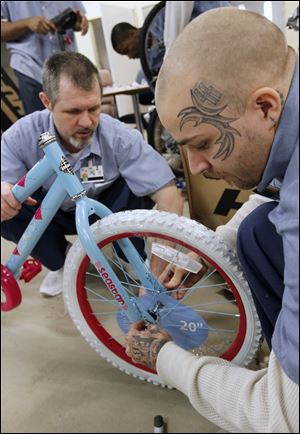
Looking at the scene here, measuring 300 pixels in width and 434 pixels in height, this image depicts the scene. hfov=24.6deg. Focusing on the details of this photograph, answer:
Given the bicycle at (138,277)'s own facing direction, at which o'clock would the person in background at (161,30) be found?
The person in background is roughly at 8 o'clock from the bicycle.

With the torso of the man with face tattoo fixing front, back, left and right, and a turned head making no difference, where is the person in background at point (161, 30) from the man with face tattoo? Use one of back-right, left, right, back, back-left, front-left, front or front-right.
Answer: right

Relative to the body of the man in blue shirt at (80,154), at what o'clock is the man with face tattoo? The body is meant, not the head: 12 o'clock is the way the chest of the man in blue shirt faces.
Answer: The man with face tattoo is roughly at 11 o'clock from the man in blue shirt.

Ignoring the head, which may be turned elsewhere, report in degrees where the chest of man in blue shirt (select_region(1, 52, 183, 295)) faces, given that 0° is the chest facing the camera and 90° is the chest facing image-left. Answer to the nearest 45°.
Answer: approximately 315°

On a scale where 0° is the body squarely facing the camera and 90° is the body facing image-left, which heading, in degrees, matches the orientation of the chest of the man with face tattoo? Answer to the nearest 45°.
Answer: approximately 90°

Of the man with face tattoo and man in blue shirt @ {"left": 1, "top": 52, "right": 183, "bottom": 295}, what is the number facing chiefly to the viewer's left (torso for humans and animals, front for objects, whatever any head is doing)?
1

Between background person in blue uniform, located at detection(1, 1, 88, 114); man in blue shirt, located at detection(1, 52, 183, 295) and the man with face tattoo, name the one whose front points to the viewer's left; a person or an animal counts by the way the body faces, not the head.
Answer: the man with face tattoo
